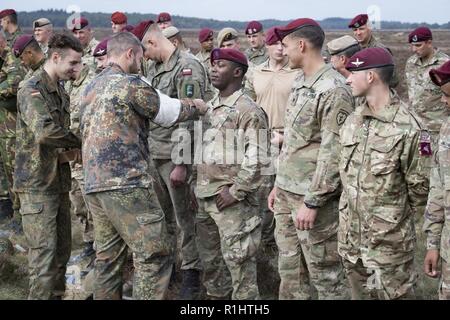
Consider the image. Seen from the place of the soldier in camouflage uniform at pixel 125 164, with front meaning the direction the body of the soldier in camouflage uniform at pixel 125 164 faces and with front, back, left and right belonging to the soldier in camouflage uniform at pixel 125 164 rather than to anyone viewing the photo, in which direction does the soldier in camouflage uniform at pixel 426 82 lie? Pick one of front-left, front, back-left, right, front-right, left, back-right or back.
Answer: front

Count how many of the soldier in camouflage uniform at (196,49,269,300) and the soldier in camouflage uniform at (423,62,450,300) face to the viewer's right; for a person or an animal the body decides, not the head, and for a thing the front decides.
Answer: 0

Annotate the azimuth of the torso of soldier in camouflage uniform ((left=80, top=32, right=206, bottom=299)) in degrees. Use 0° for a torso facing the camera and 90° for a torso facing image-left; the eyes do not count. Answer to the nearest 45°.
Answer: approximately 225°

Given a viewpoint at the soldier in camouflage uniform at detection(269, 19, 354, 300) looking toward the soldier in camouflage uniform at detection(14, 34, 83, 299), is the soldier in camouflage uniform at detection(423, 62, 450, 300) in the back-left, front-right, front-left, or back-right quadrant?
back-left

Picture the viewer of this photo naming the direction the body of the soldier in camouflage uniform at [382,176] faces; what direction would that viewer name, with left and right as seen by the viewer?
facing the viewer and to the left of the viewer

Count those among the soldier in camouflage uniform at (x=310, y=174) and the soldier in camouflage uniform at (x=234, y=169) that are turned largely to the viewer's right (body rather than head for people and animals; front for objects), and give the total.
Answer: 0

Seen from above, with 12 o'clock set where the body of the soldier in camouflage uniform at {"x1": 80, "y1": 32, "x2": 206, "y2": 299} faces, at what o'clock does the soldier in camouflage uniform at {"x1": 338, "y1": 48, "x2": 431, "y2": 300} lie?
the soldier in camouflage uniform at {"x1": 338, "y1": 48, "x2": 431, "y2": 300} is roughly at 2 o'clock from the soldier in camouflage uniform at {"x1": 80, "y1": 32, "x2": 206, "y2": 299}.

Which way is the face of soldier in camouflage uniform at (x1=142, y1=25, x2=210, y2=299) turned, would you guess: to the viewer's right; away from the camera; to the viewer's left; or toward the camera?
to the viewer's left

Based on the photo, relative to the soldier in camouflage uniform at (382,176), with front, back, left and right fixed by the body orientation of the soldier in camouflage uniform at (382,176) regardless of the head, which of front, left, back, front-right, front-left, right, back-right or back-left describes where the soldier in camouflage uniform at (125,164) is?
front-right

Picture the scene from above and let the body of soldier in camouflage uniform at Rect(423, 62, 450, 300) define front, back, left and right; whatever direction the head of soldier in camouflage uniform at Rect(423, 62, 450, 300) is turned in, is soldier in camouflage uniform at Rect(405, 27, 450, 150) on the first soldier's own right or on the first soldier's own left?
on the first soldier's own right
